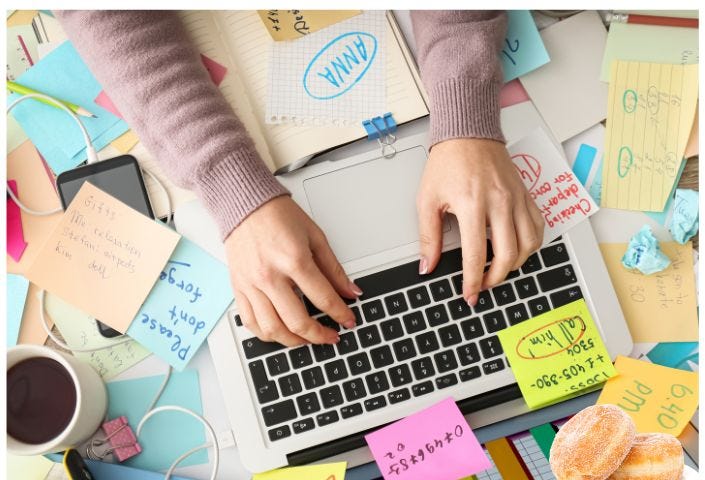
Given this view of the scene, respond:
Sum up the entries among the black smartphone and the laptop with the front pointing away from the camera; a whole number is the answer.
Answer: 1

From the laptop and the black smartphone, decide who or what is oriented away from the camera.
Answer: the laptop

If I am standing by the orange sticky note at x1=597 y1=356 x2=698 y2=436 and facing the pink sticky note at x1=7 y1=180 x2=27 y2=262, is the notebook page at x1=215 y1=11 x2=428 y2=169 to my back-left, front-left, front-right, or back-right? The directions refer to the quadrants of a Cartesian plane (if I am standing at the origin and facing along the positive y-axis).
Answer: front-right

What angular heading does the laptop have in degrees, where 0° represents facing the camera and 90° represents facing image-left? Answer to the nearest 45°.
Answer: approximately 180°
